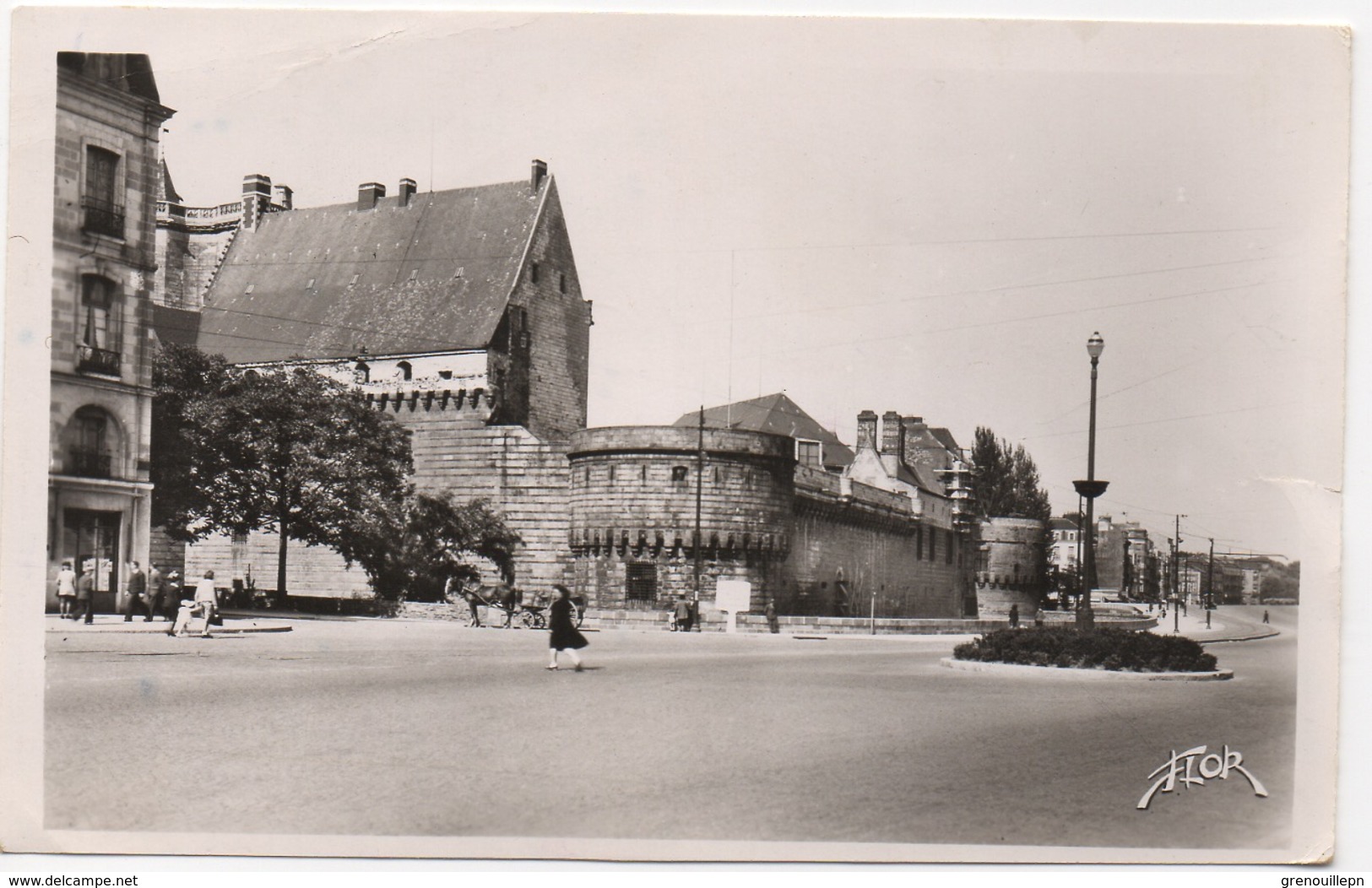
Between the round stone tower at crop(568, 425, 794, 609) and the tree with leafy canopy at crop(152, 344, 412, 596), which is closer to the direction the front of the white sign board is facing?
the tree with leafy canopy

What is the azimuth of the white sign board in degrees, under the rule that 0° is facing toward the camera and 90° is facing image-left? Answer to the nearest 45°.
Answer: approximately 0°

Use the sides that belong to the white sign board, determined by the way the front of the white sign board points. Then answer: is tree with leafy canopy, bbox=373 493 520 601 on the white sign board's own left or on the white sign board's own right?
on the white sign board's own right

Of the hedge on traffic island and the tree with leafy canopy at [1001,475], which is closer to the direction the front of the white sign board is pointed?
the hedge on traffic island

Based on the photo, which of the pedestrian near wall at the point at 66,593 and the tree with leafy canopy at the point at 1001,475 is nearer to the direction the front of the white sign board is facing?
the pedestrian near wall

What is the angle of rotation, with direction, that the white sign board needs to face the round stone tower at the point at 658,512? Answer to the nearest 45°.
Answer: approximately 180°
